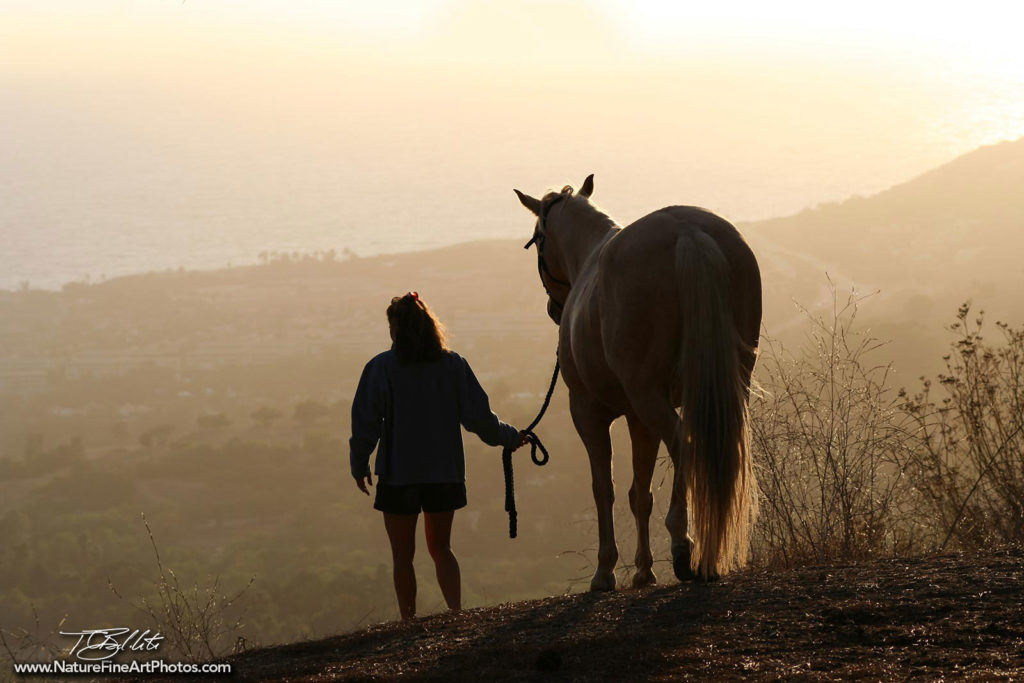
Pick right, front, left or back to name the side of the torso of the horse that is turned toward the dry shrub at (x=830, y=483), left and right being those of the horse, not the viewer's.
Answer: right

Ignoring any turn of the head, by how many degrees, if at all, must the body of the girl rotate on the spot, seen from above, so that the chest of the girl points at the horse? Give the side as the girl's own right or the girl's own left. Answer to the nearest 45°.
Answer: approximately 135° to the girl's own right

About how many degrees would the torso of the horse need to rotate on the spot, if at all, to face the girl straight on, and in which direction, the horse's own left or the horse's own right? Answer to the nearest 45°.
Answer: approximately 45° to the horse's own left

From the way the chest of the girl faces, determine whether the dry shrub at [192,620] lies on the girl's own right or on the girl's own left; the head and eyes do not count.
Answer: on the girl's own left

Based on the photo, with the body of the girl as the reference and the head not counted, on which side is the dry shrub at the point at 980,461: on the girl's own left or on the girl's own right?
on the girl's own right

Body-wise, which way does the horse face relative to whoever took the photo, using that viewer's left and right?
facing away from the viewer and to the left of the viewer

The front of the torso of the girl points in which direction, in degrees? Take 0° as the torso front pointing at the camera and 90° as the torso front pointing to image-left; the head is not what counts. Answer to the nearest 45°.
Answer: approximately 180°

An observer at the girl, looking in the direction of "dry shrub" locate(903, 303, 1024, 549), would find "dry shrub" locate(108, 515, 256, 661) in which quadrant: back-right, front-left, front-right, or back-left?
back-left

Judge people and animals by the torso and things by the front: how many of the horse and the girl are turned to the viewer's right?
0

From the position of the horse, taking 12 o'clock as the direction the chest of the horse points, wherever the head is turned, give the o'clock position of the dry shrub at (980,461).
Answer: The dry shrub is roughly at 3 o'clock from the horse.

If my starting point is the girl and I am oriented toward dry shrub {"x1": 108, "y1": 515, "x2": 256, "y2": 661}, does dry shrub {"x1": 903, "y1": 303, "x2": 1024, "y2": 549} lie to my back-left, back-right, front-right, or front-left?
back-right
